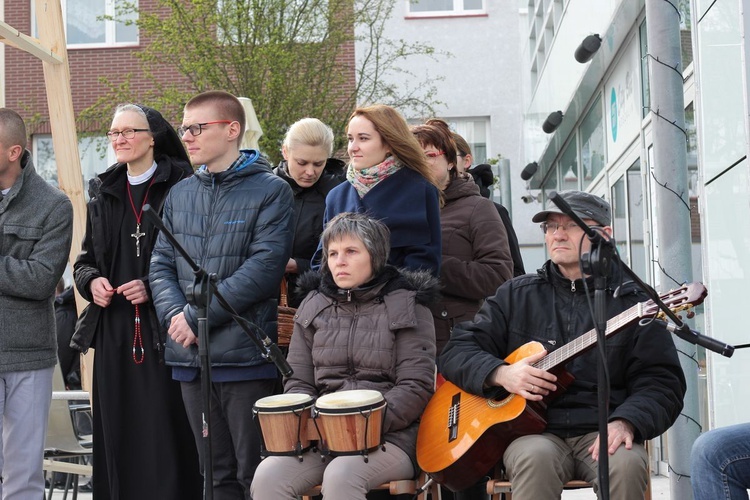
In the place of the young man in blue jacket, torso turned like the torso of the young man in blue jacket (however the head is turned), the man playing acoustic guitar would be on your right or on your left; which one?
on your left

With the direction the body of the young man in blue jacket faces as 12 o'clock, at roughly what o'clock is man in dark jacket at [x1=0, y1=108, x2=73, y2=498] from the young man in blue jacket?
The man in dark jacket is roughly at 2 o'clock from the young man in blue jacket.

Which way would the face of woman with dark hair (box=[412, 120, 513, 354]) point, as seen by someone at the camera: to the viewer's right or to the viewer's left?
to the viewer's left

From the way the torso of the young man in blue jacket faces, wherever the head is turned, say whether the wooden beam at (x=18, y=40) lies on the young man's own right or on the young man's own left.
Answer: on the young man's own right

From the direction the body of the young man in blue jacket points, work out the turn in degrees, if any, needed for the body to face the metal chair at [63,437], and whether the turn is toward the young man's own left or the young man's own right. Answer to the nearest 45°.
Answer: approximately 90° to the young man's own right

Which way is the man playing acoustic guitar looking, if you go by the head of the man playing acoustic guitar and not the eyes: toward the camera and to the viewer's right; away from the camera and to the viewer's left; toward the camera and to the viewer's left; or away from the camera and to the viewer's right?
toward the camera and to the viewer's left

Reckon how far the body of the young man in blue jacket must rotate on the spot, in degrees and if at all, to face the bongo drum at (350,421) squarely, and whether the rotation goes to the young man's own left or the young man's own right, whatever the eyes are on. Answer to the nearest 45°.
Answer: approximately 90° to the young man's own left

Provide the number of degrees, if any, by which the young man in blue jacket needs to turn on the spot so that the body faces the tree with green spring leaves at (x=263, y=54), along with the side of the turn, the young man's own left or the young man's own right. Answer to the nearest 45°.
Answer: approximately 135° to the young man's own right

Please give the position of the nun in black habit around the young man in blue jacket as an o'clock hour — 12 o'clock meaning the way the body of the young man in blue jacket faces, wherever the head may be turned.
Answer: The nun in black habit is roughly at 3 o'clock from the young man in blue jacket.

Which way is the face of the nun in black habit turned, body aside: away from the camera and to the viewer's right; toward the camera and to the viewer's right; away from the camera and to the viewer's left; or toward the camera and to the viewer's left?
toward the camera and to the viewer's left

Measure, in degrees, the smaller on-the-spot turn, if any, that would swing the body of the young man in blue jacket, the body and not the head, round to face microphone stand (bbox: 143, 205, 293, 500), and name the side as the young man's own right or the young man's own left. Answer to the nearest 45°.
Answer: approximately 45° to the young man's own left

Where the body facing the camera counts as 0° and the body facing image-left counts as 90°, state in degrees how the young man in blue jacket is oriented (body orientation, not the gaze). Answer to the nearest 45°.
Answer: approximately 45°

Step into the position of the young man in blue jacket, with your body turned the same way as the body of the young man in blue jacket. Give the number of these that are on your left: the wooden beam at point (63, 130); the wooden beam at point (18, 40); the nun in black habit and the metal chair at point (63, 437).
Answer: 0

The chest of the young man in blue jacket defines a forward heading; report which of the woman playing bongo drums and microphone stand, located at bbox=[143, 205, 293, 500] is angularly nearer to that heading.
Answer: the microphone stand

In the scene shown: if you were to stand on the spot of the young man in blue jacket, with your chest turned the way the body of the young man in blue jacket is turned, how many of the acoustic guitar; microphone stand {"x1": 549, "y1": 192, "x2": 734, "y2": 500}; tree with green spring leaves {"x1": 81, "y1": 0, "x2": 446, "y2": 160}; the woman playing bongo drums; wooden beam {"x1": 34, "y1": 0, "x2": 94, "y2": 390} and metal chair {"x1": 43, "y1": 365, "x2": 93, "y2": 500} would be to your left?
3
